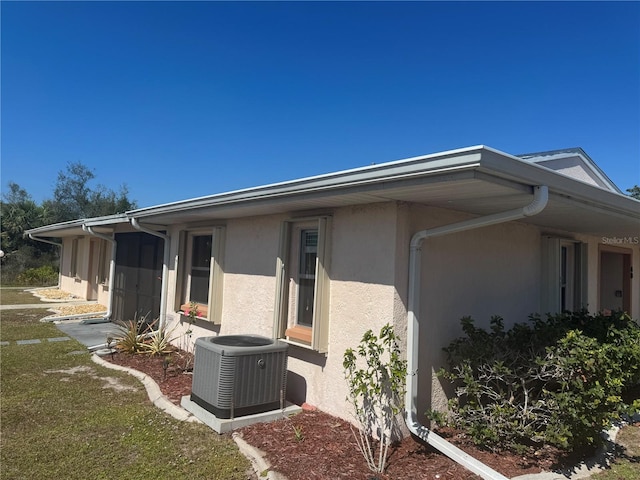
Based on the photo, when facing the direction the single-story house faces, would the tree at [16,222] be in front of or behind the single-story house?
behind

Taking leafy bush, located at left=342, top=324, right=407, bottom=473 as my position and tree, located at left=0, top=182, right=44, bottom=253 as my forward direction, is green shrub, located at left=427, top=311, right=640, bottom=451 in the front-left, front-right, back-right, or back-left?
back-right
